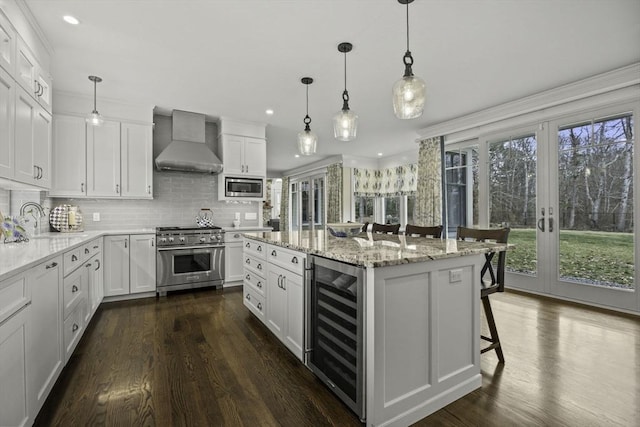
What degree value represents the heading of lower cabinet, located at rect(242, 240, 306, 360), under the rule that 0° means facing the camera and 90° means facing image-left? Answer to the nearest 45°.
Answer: approximately 45°

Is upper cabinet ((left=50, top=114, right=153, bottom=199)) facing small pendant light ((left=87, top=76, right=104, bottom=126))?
yes

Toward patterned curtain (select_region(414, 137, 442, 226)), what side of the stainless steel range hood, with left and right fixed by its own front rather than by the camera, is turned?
left

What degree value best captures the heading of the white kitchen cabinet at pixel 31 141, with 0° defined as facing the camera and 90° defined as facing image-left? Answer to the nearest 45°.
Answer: approximately 270°

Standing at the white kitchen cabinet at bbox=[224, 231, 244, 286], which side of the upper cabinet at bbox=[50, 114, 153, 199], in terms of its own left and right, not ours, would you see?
left

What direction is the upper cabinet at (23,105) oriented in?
to the viewer's right

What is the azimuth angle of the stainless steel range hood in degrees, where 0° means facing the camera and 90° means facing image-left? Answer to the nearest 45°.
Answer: approximately 0°
